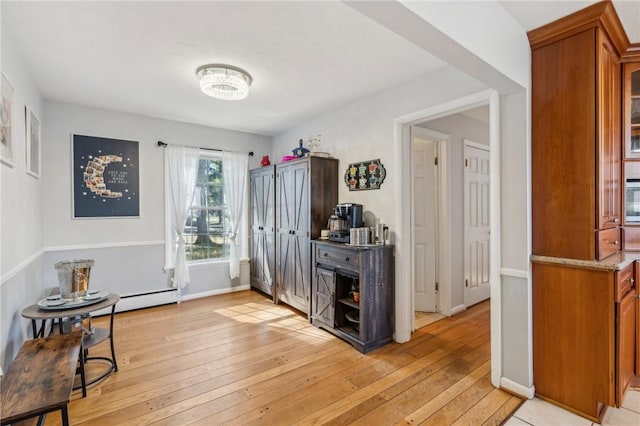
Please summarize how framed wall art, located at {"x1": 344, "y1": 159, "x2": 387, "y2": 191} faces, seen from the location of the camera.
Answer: facing the viewer and to the left of the viewer

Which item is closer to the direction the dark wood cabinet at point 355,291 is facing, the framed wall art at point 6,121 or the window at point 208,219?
the framed wall art

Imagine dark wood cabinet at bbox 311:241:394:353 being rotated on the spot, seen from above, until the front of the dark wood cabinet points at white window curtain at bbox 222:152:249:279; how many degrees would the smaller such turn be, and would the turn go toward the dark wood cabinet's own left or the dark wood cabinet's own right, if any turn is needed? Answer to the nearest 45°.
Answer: approximately 90° to the dark wood cabinet's own right

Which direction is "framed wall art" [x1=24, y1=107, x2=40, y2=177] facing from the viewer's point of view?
to the viewer's right

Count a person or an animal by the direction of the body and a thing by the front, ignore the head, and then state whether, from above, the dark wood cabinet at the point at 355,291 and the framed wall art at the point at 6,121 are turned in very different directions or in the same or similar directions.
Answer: very different directions

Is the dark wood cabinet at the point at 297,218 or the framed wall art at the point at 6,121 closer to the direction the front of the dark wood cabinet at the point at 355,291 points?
the framed wall art

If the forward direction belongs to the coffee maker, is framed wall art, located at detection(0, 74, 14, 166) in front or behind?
in front

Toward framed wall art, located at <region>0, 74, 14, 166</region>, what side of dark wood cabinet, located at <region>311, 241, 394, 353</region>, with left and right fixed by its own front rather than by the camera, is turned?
front

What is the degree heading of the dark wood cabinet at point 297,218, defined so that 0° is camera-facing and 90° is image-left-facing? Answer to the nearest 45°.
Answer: approximately 45°

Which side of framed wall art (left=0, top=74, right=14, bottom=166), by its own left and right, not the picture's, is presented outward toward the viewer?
right

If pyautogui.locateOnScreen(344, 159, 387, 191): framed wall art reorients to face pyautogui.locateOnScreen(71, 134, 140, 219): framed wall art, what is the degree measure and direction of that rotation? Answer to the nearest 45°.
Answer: approximately 45° to its right

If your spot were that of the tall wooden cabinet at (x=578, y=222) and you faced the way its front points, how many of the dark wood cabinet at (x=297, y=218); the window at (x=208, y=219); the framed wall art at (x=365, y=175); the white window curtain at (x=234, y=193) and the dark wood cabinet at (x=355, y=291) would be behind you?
5
